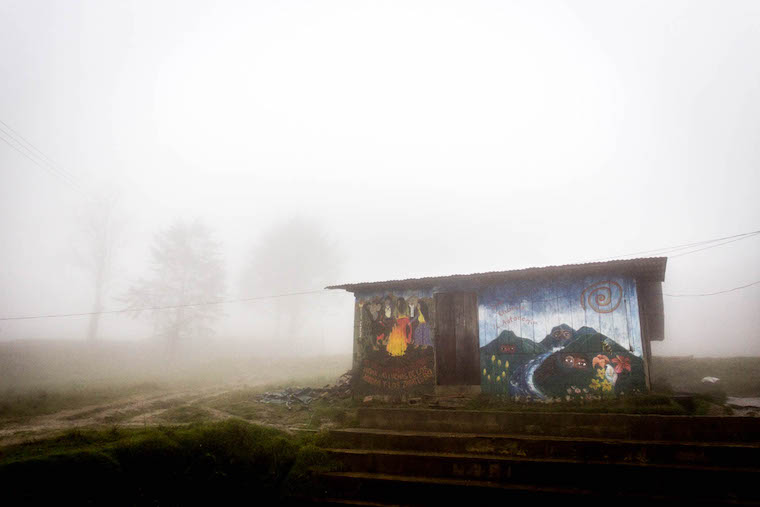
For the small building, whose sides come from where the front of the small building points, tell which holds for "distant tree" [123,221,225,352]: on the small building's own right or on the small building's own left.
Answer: on the small building's own right

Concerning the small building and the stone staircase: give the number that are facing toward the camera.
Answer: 2

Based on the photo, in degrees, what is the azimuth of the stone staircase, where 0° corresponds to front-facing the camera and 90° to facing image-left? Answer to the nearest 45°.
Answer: approximately 0°

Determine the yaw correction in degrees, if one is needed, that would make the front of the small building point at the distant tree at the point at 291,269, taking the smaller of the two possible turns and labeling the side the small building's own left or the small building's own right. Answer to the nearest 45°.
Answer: approximately 135° to the small building's own right

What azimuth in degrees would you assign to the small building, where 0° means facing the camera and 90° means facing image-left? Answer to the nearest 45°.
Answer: approximately 0°

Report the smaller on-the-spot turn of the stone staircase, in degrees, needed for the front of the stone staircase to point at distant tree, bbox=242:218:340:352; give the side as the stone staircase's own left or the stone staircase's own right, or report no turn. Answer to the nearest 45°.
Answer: approximately 135° to the stone staircase's own right

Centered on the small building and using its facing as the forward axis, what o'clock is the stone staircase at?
The stone staircase is roughly at 12 o'clock from the small building.

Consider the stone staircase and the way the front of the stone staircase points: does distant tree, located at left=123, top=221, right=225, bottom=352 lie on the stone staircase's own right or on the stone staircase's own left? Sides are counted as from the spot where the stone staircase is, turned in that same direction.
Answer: on the stone staircase's own right
